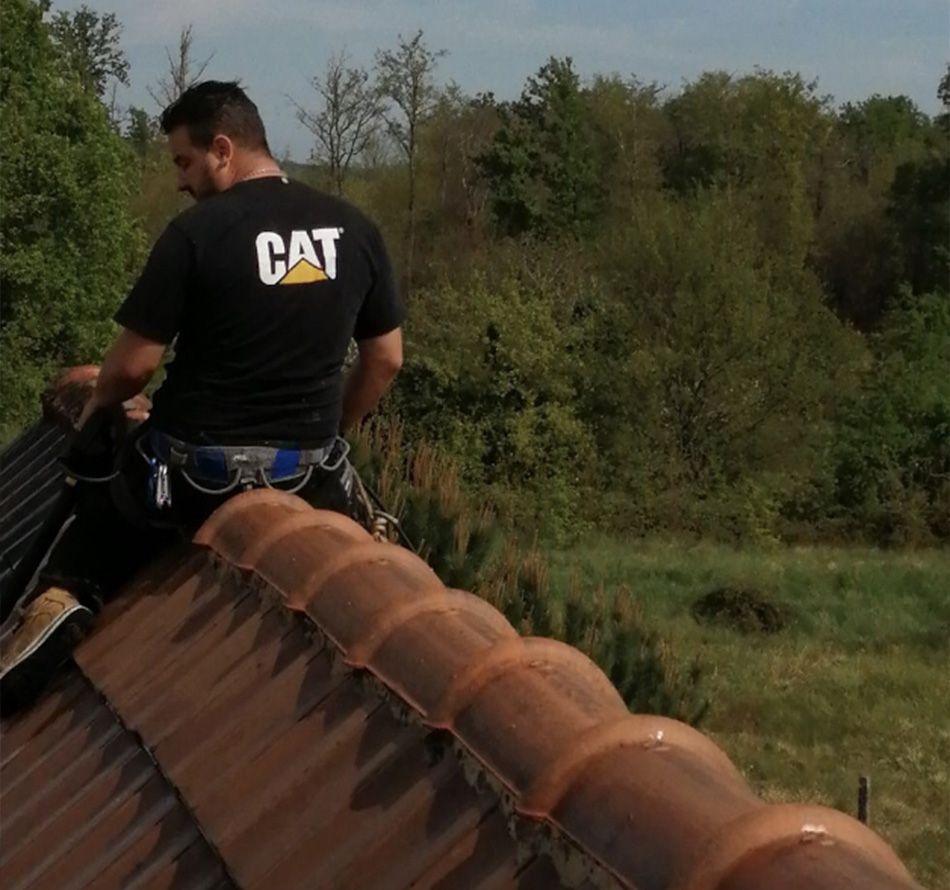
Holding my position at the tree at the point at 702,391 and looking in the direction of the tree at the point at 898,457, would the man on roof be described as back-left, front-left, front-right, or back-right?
back-right

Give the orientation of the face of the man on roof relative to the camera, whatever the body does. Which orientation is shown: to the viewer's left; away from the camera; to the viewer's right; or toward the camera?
to the viewer's left

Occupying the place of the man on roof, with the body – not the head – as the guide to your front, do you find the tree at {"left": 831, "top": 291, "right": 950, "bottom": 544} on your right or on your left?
on your right

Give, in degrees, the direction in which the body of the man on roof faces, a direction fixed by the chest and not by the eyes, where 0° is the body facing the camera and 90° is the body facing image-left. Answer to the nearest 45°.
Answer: approximately 135°

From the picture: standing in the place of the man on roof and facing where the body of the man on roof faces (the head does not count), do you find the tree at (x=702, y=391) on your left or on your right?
on your right
